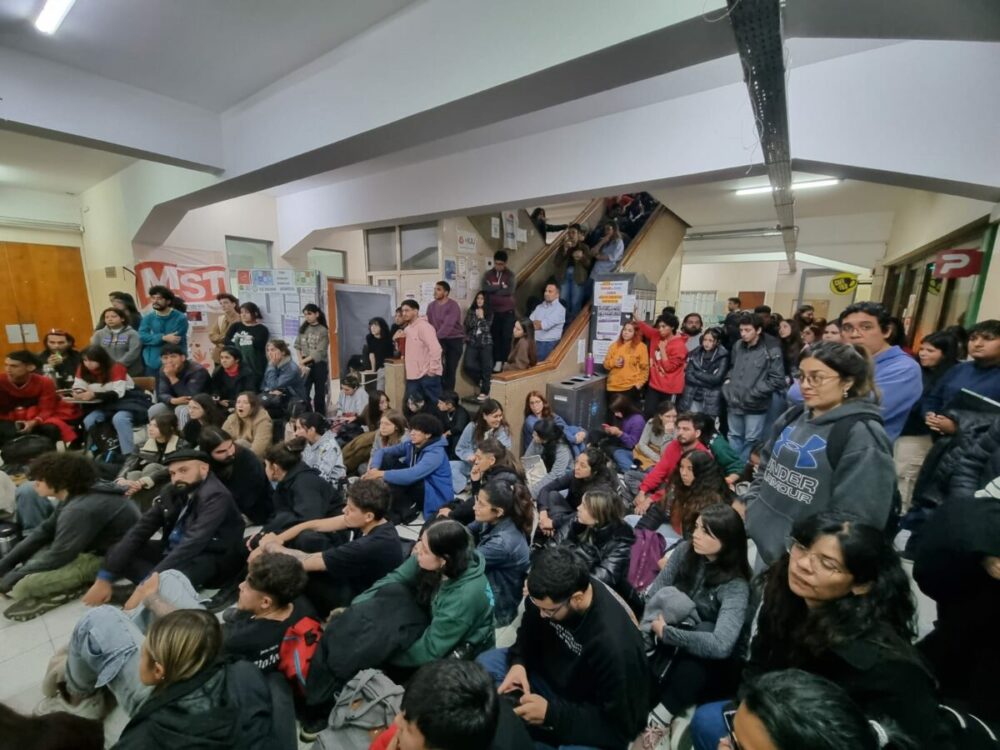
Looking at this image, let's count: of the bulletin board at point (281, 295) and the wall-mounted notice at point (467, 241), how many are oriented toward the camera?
2

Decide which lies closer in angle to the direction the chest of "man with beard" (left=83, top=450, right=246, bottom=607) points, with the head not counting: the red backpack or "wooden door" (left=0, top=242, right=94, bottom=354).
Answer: the red backpack

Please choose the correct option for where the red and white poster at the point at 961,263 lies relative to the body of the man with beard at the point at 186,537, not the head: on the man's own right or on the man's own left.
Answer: on the man's own left

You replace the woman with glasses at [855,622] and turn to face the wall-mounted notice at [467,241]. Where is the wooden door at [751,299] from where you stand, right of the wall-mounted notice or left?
right

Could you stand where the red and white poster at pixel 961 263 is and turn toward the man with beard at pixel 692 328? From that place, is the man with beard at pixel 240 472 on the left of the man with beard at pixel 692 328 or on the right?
left

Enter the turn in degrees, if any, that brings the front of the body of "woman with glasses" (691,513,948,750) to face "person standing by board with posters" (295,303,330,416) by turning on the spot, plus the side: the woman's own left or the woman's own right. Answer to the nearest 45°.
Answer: approximately 45° to the woman's own right

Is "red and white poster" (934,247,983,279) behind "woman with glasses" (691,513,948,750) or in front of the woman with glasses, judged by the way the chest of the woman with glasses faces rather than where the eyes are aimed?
behind
